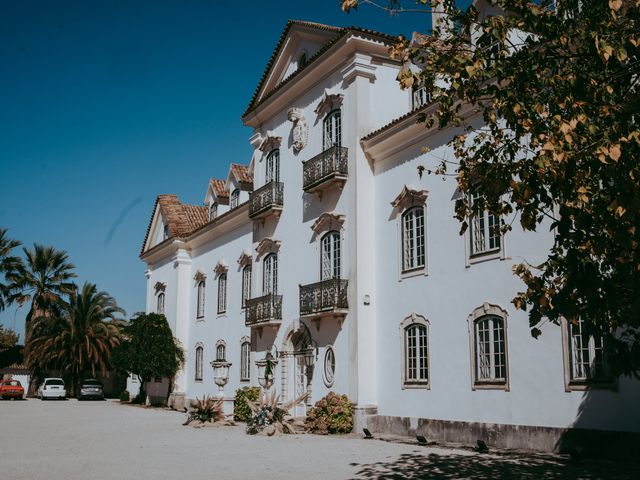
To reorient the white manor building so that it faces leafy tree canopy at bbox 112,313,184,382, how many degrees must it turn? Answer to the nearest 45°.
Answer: approximately 90° to its right

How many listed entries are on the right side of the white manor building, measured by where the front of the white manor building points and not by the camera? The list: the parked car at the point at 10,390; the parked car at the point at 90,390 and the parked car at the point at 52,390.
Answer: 3

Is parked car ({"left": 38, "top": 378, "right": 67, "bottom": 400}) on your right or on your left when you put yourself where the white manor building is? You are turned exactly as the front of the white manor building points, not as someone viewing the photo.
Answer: on your right

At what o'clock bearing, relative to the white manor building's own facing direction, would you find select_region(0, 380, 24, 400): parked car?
The parked car is roughly at 3 o'clock from the white manor building.
